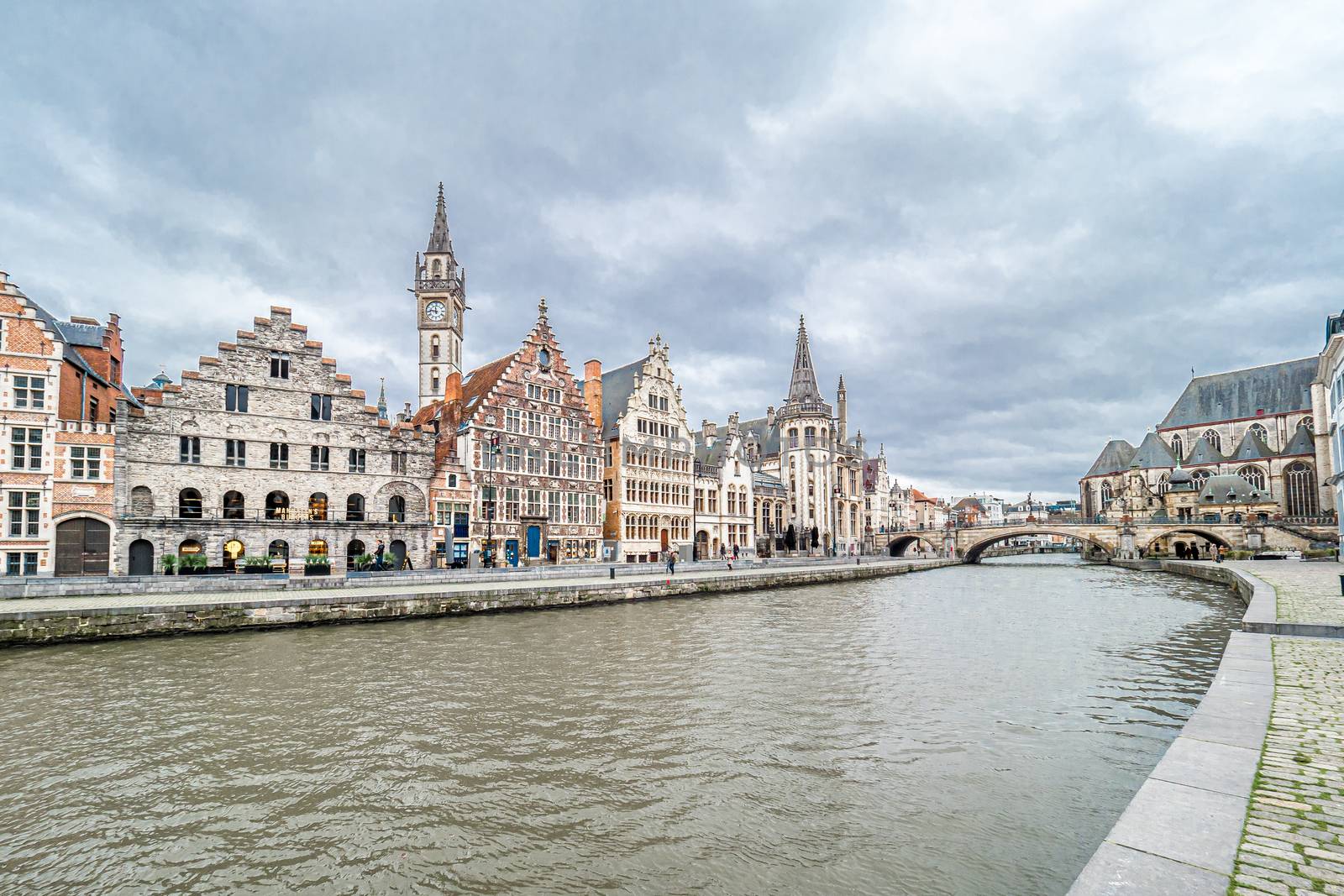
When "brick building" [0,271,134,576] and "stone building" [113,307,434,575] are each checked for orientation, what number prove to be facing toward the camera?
2

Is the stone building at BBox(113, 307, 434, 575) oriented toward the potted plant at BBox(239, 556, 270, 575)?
yes

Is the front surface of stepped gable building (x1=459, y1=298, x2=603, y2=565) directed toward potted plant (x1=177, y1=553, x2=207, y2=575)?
no

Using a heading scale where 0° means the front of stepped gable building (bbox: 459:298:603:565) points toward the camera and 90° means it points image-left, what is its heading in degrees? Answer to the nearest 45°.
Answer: approximately 315°

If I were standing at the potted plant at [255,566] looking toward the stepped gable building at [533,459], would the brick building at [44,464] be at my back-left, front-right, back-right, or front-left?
back-left

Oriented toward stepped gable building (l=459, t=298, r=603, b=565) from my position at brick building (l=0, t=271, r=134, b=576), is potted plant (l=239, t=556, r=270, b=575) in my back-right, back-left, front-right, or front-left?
front-right

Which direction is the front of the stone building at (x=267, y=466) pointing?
toward the camera

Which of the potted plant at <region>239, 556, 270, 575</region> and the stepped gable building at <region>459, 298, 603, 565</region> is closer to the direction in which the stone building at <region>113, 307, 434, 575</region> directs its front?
the potted plant

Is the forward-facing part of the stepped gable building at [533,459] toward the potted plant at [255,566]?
no

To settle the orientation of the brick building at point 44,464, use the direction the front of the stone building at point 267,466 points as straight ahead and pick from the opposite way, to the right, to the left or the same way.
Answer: the same way

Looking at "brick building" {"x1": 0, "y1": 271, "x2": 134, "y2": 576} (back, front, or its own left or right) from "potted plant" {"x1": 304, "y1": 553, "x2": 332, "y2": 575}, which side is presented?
left
